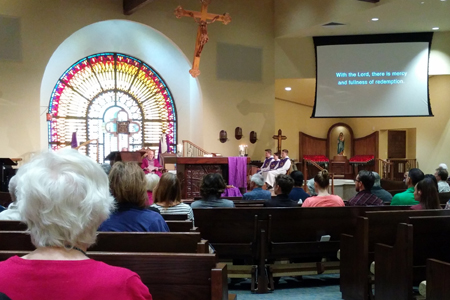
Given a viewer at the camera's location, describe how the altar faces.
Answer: facing the viewer

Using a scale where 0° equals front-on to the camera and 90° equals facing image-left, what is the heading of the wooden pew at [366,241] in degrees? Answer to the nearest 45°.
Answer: approximately 135°

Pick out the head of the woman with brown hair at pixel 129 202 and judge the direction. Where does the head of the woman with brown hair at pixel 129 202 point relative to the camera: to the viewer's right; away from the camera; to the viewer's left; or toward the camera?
away from the camera

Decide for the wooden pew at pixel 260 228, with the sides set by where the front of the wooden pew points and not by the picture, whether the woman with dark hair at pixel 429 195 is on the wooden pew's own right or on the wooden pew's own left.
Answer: on the wooden pew's own right

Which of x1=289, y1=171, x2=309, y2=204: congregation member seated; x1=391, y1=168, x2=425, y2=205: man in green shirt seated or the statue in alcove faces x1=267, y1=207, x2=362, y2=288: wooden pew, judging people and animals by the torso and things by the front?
the statue in alcove

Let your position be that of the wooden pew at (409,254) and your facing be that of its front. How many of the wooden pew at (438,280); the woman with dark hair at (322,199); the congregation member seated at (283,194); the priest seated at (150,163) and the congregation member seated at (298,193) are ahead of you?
4

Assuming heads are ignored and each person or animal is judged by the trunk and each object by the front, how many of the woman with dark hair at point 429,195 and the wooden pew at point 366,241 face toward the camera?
0

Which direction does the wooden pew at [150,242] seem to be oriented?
away from the camera

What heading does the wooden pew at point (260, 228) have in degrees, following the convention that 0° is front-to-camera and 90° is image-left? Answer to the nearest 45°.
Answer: approximately 180°

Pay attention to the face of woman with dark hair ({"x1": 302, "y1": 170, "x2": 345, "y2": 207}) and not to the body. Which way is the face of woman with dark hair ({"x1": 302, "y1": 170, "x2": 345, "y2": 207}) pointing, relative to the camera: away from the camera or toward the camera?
away from the camera

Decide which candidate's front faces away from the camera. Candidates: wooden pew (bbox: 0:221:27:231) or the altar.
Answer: the wooden pew

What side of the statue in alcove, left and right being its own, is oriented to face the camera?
front

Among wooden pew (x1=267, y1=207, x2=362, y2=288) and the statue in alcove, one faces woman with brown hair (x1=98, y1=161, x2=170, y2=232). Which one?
the statue in alcove

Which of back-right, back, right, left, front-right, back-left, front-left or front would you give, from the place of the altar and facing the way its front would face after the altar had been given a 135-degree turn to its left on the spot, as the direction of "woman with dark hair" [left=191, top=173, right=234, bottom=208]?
back-right

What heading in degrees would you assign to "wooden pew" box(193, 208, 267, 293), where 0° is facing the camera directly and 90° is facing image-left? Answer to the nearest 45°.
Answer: approximately 180°

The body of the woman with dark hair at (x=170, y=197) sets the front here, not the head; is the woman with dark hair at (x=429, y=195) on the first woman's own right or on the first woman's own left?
on the first woman's own right

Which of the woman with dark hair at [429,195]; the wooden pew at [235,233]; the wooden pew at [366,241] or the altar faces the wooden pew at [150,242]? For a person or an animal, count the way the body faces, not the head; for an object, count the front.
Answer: the altar

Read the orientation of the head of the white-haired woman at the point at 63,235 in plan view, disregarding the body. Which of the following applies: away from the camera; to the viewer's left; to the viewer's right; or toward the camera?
away from the camera

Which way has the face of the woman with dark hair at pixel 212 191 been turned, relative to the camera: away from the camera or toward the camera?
away from the camera

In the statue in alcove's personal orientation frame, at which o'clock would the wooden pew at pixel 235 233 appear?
The wooden pew is roughly at 12 o'clock from the statue in alcove.
